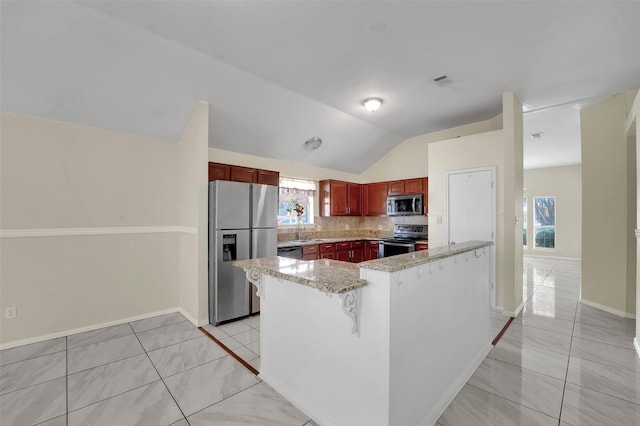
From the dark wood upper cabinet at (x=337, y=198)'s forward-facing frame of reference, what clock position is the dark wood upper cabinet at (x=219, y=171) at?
the dark wood upper cabinet at (x=219, y=171) is roughly at 3 o'clock from the dark wood upper cabinet at (x=337, y=198).

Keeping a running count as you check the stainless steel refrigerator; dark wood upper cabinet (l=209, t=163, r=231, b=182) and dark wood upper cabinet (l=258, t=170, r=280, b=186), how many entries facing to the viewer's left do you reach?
0

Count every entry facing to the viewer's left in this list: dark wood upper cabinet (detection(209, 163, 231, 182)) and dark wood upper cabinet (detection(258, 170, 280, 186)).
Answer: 0

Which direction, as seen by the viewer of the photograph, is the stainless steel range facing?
facing the viewer and to the left of the viewer

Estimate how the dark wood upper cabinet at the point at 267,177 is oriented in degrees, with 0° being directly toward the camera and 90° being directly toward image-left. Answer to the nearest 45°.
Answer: approximately 315°

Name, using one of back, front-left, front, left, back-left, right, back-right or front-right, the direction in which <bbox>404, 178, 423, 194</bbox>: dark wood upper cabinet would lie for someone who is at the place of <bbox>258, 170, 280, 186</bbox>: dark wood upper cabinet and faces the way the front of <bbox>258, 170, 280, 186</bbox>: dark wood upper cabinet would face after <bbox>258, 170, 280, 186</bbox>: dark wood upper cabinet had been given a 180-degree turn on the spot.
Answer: back-right

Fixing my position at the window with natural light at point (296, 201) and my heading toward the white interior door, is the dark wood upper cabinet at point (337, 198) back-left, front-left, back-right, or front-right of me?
front-left

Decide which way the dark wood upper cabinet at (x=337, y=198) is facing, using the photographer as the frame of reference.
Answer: facing the viewer and to the right of the viewer

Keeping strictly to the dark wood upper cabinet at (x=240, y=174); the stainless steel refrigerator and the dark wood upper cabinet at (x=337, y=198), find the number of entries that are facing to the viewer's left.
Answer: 0

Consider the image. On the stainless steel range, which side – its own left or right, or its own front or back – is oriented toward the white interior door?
left

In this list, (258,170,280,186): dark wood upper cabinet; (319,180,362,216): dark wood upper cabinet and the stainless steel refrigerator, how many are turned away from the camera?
0

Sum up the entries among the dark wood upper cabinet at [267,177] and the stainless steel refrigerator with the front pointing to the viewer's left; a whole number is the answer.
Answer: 0

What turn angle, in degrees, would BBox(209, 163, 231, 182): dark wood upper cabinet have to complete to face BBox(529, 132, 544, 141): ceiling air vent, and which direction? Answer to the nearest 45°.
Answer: approximately 45° to its left
